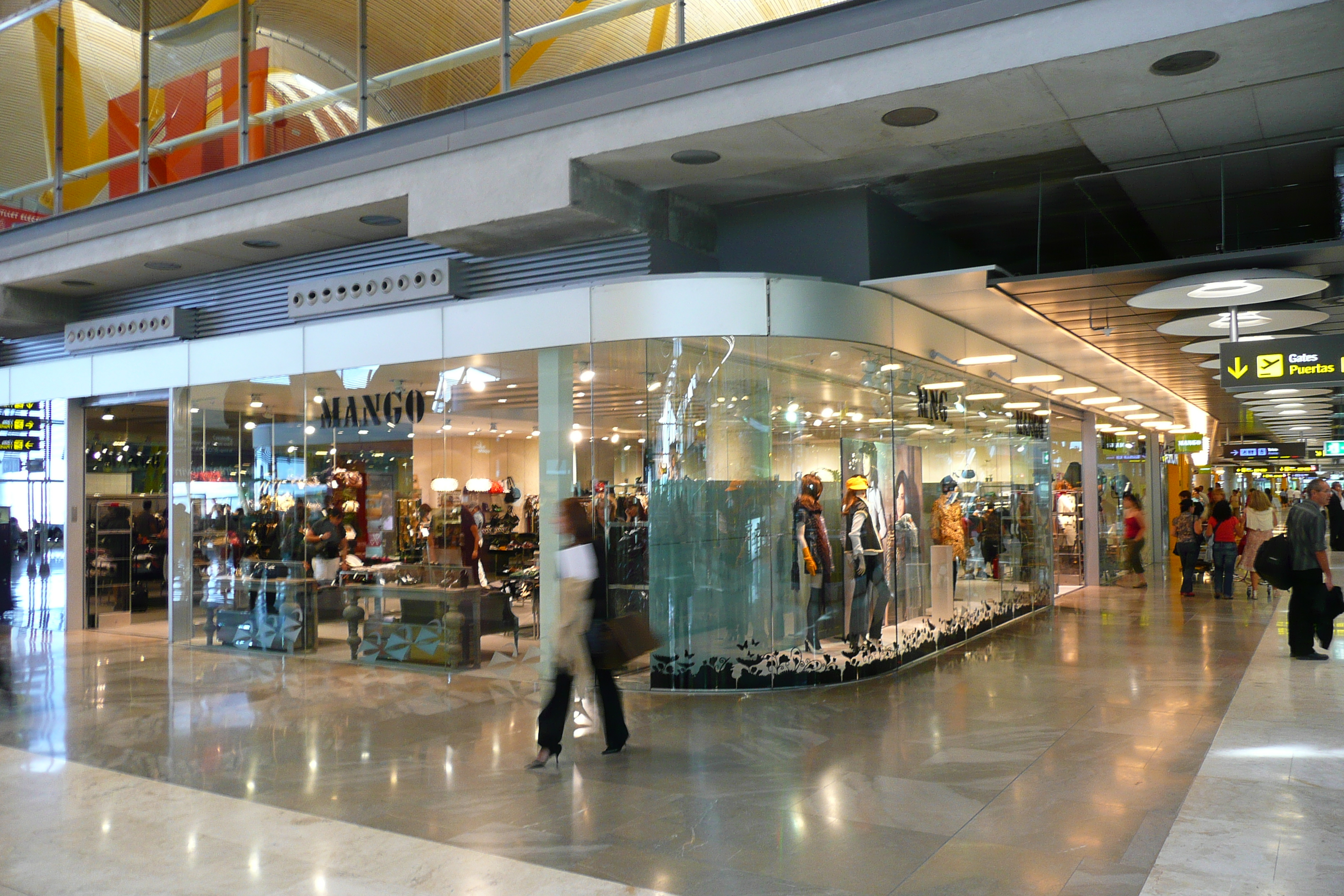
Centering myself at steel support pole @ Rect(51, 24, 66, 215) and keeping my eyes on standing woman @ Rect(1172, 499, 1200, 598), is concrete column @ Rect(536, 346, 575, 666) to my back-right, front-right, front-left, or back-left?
front-right

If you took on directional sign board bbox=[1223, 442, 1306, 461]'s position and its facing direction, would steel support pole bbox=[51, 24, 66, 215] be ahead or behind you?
ahead

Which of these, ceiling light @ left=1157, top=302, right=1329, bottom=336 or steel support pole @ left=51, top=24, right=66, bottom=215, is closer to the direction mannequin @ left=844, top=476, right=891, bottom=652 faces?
the ceiling light

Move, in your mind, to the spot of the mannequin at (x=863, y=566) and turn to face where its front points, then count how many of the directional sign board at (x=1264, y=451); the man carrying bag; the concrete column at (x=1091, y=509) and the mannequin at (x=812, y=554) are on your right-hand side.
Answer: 1

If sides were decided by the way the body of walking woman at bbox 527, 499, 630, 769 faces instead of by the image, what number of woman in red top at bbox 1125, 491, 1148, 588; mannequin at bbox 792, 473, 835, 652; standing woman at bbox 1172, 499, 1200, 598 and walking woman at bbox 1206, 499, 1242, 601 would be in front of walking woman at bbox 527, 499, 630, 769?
0

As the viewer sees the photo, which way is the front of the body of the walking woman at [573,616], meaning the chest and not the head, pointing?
to the viewer's left

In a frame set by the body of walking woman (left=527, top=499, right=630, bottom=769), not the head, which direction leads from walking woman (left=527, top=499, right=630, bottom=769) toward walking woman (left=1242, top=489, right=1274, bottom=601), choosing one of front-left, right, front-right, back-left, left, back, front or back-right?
back-right

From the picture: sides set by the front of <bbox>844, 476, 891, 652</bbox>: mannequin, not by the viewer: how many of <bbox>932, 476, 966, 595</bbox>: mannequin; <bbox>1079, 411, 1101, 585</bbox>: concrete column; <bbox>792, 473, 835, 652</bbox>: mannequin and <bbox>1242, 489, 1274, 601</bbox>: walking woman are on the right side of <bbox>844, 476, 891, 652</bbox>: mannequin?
1

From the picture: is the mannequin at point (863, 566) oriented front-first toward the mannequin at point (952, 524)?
no

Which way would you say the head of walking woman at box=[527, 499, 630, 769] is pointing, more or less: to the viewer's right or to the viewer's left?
to the viewer's left

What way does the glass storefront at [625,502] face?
toward the camera

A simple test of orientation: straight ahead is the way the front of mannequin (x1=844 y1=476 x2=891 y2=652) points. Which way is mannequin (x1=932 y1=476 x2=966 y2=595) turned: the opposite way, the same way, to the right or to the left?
the same way

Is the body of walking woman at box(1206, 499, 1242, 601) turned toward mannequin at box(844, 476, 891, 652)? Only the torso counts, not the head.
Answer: no

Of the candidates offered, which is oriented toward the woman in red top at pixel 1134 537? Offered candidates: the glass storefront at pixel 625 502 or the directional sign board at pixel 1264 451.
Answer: the directional sign board

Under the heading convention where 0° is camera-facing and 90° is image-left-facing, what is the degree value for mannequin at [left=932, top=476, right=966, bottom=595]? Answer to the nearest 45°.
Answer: approximately 315°
